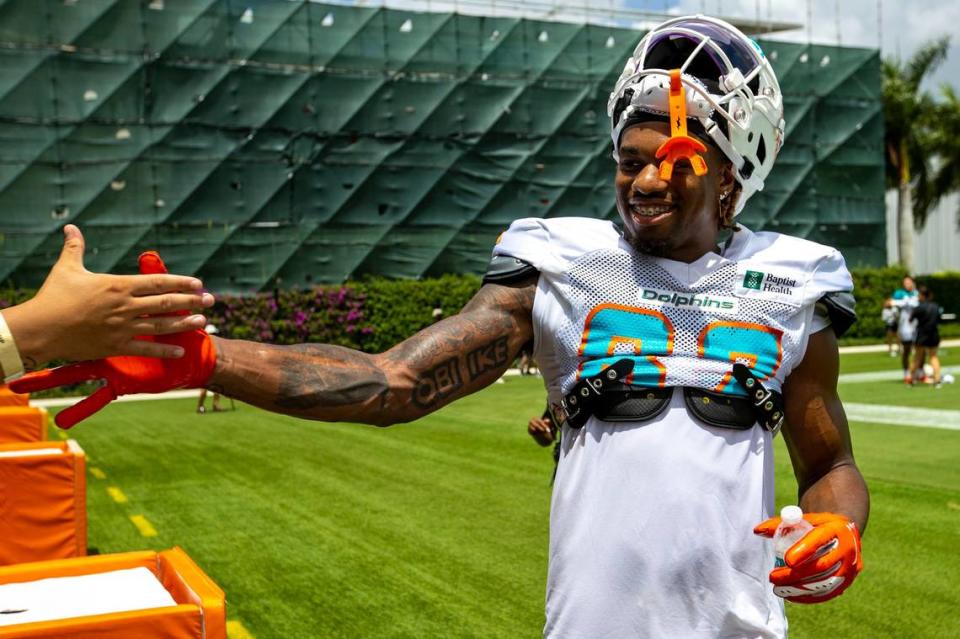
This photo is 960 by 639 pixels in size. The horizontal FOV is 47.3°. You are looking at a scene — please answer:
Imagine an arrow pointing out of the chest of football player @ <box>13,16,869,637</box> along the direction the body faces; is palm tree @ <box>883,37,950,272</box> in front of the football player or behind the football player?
behind

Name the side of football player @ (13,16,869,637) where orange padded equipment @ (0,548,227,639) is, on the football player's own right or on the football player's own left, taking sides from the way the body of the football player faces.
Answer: on the football player's own right

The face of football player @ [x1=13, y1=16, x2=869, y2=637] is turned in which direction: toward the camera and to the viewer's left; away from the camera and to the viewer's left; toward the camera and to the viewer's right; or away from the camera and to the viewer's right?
toward the camera and to the viewer's left

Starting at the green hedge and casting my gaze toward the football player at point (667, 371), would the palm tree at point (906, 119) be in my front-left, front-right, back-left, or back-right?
back-left

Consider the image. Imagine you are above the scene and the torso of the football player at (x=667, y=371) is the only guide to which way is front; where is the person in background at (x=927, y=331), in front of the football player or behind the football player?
behind

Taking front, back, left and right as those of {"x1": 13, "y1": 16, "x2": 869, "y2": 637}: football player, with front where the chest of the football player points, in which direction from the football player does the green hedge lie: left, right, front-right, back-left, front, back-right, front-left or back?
back

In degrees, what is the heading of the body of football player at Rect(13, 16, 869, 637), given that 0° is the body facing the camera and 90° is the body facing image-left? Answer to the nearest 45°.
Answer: approximately 0°
